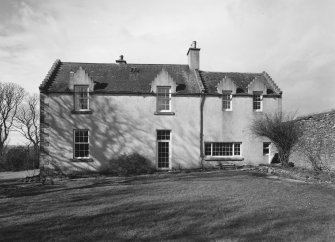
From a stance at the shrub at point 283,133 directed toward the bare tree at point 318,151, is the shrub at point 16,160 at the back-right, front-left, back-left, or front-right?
back-right

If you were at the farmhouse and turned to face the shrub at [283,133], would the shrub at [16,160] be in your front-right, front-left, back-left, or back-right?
back-left

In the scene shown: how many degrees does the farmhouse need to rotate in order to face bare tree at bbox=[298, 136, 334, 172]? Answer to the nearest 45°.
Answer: approximately 45° to its left

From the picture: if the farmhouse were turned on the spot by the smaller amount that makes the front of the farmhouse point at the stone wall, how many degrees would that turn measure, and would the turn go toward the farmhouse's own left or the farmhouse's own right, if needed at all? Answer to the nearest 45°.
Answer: approximately 45° to the farmhouse's own left

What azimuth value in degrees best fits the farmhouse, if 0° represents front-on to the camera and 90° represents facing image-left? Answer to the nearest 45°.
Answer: approximately 0°

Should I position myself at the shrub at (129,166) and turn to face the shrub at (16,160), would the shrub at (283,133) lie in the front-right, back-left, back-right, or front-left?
back-right
